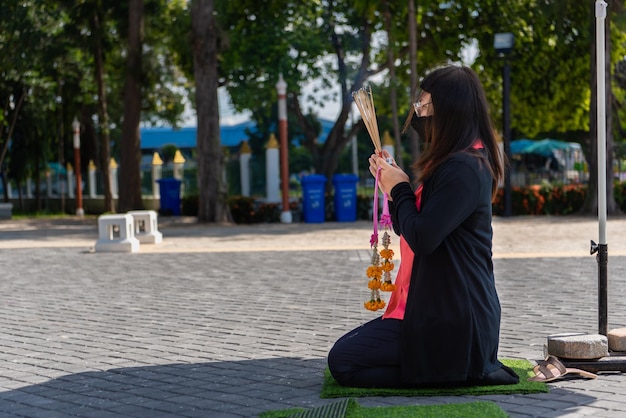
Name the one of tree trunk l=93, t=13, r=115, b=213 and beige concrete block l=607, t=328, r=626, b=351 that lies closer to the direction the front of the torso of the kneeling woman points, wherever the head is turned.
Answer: the tree trunk

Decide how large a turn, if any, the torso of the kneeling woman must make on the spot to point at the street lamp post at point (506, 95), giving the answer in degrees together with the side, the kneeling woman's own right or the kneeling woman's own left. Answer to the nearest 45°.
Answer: approximately 90° to the kneeling woman's own right

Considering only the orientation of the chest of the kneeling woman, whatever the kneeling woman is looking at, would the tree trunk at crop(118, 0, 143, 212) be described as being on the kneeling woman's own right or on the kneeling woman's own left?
on the kneeling woman's own right

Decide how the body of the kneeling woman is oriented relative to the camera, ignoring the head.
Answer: to the viewer's left

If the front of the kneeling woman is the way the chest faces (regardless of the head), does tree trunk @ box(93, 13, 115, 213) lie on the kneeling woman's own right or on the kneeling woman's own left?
on the kneeling woman's own right

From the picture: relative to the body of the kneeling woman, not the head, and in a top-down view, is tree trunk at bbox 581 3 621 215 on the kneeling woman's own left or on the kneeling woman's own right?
on the kneeling woman's own right

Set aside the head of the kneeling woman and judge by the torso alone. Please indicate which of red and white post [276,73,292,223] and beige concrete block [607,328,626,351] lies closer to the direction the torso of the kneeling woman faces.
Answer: the red and white post

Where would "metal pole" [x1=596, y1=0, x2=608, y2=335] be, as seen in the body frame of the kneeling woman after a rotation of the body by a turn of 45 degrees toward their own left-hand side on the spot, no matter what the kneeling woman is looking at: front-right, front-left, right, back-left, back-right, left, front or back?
back

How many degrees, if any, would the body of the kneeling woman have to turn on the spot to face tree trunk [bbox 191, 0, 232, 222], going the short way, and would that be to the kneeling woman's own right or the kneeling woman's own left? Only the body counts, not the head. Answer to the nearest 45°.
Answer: approximately 90° to the kneeling woman's own right
